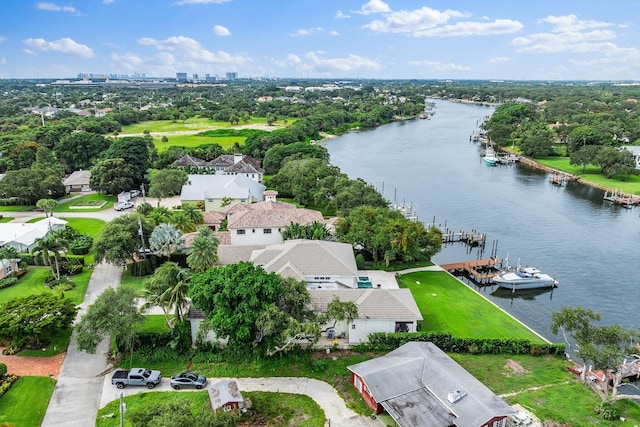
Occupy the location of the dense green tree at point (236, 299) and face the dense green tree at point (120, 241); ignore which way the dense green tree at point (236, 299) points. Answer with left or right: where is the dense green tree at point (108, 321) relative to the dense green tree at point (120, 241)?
left

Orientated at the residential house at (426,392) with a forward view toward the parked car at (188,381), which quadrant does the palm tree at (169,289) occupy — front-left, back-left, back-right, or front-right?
front-right

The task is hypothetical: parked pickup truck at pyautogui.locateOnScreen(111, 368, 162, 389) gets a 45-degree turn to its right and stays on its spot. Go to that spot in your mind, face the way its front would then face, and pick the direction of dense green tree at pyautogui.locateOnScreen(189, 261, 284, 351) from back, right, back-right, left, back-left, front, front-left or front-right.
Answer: front-left

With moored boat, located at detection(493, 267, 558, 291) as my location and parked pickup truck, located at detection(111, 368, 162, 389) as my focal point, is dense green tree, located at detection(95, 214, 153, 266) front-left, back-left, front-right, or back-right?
front-right

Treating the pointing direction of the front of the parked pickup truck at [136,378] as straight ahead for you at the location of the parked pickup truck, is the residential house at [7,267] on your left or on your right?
on your left

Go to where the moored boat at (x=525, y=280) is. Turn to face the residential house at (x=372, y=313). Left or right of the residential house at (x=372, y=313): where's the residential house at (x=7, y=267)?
right

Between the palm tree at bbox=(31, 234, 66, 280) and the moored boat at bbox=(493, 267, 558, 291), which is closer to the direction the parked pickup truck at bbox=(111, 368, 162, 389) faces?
the moored boat

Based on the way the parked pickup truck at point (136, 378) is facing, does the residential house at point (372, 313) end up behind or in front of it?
in front

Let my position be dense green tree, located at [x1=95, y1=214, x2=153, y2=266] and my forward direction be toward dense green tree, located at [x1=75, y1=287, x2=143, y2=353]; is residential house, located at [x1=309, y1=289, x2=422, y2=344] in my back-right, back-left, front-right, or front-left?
front-left

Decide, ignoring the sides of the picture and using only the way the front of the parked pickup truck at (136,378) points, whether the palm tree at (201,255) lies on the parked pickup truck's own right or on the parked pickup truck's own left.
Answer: on the parked pickup truck's own left

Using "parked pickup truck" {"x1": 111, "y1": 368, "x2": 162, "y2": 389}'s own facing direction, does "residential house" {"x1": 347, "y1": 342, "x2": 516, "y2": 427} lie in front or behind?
in front

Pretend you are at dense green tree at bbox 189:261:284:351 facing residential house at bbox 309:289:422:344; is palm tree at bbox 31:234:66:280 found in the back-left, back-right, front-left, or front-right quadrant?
back-left

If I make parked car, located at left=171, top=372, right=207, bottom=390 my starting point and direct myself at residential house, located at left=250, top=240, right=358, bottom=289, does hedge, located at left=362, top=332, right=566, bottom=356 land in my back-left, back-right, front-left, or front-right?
front-right

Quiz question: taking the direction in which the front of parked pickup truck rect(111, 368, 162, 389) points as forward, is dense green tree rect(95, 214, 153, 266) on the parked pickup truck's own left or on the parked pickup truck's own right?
on the parked pickup truck's own left

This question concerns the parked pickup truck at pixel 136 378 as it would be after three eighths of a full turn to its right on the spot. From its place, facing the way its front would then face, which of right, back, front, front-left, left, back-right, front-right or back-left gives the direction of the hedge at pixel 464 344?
back-left

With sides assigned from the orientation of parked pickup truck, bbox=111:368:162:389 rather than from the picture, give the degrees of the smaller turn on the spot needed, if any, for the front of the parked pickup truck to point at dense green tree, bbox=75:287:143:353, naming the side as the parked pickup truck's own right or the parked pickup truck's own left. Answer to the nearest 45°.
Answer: approximately 135° to the parked pickup truck's own left

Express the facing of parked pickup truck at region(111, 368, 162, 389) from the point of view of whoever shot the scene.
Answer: facing to the right of the viewer

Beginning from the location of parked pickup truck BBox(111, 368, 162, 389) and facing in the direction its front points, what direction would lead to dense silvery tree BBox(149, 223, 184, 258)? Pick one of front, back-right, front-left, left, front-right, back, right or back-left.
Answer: left
